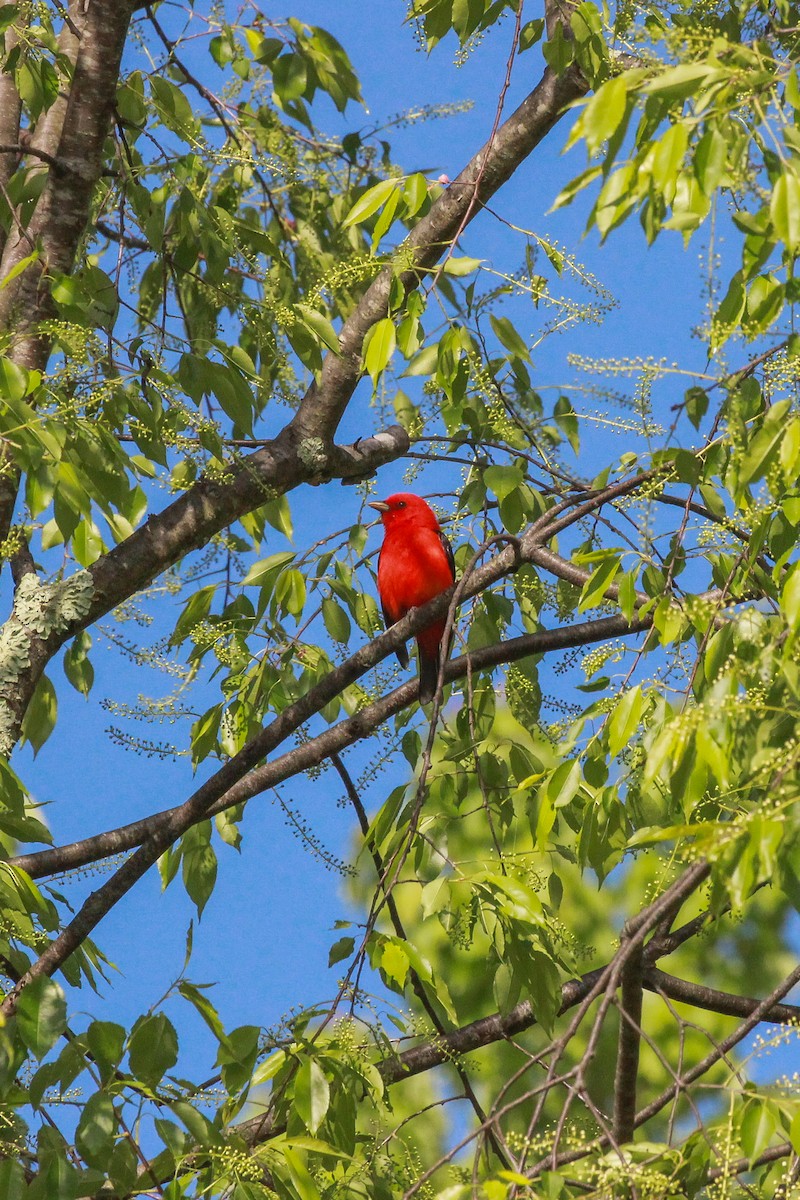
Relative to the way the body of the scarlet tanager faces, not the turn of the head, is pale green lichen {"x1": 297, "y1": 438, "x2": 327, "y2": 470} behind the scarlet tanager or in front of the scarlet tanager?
in front

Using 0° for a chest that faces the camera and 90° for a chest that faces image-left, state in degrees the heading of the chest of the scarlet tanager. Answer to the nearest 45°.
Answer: approximately 45°
